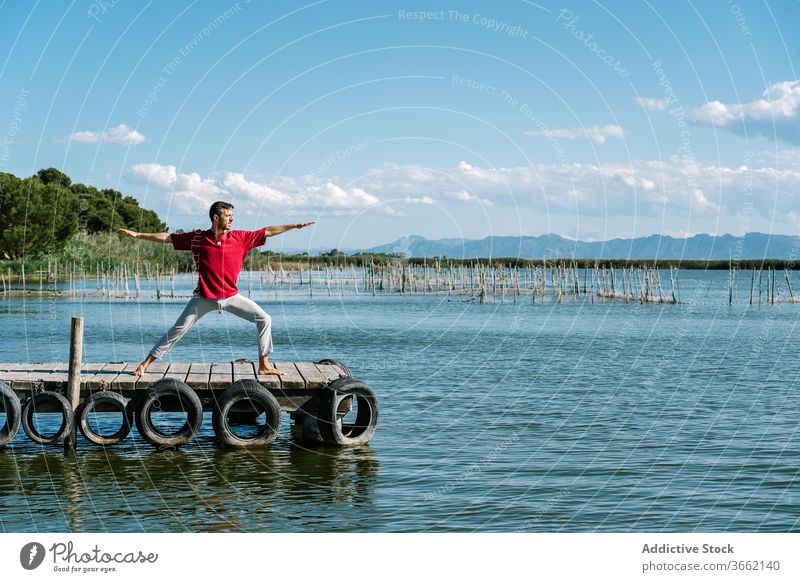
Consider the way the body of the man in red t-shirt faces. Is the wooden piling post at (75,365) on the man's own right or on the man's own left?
on the man's own right

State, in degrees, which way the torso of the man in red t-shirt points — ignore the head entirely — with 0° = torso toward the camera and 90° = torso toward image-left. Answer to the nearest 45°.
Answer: approximately 0°

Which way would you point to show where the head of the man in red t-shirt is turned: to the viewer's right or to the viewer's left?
to the viewer's right
